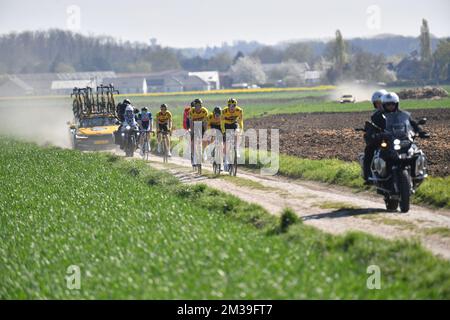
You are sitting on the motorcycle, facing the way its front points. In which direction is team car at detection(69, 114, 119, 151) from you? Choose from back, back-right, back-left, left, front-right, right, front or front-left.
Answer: back-right

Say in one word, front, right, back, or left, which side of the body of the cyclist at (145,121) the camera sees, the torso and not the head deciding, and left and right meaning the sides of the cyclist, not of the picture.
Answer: front

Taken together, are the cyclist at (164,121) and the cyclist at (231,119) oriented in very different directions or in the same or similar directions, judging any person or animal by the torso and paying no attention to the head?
same or similar directions

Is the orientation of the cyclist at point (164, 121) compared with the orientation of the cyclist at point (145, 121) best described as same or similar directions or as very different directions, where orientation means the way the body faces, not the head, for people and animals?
same or similar directions

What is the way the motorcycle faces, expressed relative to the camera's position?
facing the viewer

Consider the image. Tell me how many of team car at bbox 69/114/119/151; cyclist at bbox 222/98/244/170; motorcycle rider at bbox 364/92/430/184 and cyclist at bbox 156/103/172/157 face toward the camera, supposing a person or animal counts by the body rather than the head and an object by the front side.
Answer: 4

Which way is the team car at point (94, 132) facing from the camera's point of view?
toward the camera

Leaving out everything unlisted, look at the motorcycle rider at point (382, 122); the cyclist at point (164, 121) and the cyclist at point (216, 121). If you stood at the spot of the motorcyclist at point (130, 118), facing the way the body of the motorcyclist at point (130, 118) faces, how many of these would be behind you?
0

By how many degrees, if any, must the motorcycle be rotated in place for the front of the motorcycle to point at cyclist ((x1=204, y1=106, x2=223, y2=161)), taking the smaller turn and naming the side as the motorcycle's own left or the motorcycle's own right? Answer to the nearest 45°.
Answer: approximately 135° to the motorcycle's own right

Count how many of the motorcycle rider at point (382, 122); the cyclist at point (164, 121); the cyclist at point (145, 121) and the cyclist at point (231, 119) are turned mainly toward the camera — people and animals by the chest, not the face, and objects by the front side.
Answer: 4

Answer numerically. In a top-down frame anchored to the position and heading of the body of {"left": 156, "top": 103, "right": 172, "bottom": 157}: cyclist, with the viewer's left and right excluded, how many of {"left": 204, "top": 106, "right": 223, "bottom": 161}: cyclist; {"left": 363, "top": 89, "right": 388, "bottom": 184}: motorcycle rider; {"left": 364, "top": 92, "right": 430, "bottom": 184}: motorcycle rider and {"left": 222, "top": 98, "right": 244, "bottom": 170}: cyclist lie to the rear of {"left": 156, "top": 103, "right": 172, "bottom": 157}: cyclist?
0

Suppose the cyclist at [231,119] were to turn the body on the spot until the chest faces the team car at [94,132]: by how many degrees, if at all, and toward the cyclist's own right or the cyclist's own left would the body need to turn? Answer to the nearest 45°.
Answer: approximately 135° to the cyclist's own right

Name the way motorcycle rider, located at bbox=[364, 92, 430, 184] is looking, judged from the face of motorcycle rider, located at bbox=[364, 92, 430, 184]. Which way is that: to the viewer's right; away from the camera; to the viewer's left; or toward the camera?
toward the camera
